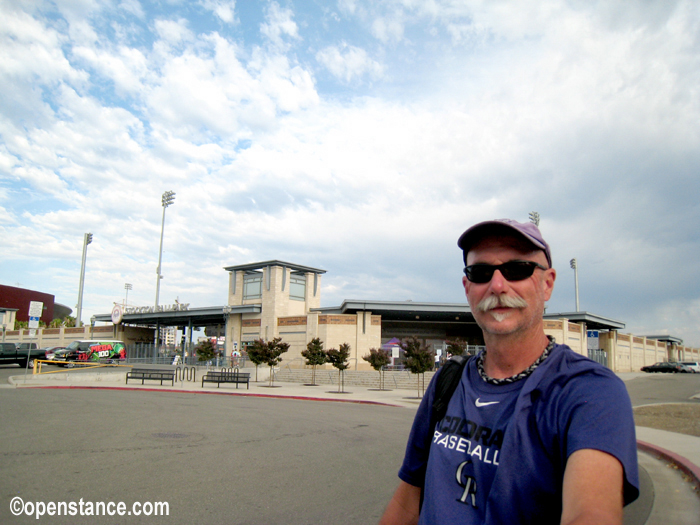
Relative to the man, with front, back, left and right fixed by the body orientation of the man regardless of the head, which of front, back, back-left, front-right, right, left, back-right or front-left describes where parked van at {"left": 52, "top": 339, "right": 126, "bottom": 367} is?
right

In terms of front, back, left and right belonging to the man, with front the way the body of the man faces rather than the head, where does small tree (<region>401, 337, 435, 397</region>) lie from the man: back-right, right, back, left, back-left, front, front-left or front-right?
back-right

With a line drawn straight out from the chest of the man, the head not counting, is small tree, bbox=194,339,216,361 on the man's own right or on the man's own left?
on the man's own right

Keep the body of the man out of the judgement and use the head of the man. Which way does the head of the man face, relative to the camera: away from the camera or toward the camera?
toward the camera

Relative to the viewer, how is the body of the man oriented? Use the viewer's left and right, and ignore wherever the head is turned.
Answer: facing the viewer and to the left of the viewer
